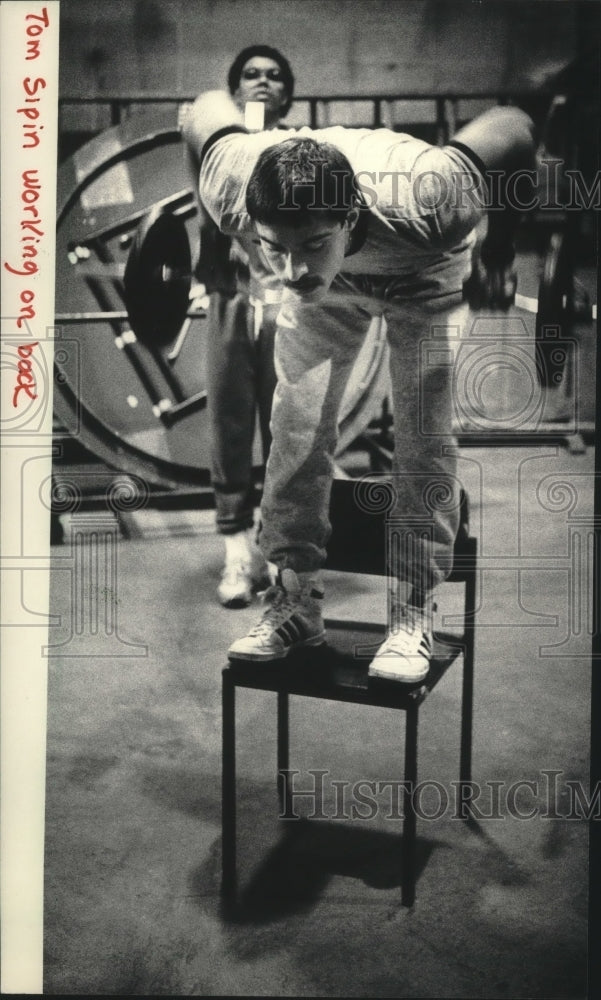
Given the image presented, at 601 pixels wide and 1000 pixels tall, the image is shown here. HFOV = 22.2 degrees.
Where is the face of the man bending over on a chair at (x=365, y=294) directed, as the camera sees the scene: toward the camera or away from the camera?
toward the camera

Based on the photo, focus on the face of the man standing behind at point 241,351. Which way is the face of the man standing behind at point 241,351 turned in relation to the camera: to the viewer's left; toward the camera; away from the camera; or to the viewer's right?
toward the camera

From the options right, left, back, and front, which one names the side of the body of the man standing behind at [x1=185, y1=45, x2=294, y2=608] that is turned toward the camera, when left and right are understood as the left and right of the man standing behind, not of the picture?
front

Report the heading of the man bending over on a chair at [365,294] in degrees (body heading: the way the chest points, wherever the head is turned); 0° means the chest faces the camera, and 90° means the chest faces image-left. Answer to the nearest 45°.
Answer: approximately 45°
